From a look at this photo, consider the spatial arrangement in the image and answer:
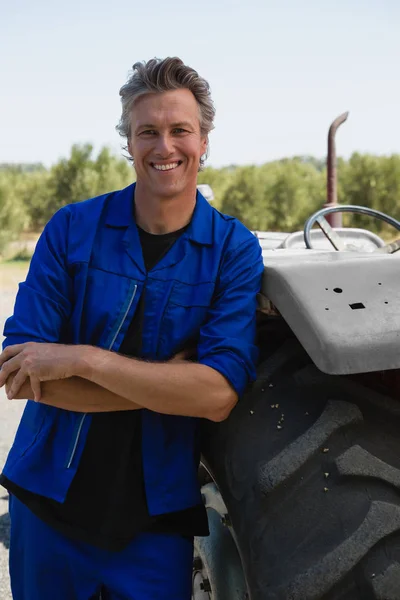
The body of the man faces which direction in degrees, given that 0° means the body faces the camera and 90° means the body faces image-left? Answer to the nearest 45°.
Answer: approximately 0°
